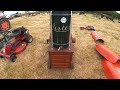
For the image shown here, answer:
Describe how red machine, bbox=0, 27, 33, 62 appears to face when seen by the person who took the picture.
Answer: facing the viewer and to the left of the viewer

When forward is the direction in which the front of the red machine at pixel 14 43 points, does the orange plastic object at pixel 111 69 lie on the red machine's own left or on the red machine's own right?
on the red machine's own left
